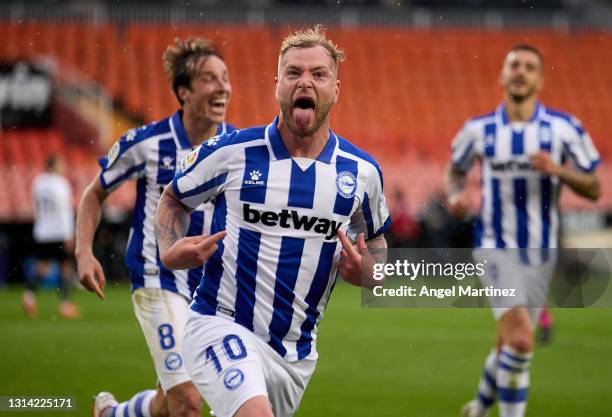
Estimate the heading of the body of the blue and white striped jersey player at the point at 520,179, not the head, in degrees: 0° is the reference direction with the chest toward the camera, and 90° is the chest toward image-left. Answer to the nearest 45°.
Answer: approximately 0°

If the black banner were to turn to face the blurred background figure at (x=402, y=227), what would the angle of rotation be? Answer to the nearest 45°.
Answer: approximately 45° to its left

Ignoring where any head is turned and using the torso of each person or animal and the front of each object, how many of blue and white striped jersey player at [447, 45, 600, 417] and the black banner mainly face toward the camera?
2

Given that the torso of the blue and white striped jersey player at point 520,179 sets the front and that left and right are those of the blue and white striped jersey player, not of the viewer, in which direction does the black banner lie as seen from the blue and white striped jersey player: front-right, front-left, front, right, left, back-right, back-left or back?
back-right

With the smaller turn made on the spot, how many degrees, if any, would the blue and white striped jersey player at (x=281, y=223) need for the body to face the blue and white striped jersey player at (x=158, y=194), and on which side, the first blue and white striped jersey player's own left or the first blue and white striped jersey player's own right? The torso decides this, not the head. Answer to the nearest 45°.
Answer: approximately 135° to the first blue and white striped jersey player's own right

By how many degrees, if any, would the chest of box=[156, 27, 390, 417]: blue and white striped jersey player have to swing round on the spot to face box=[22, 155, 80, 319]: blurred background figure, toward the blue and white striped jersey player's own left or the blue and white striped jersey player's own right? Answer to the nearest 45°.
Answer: approximately 180°
